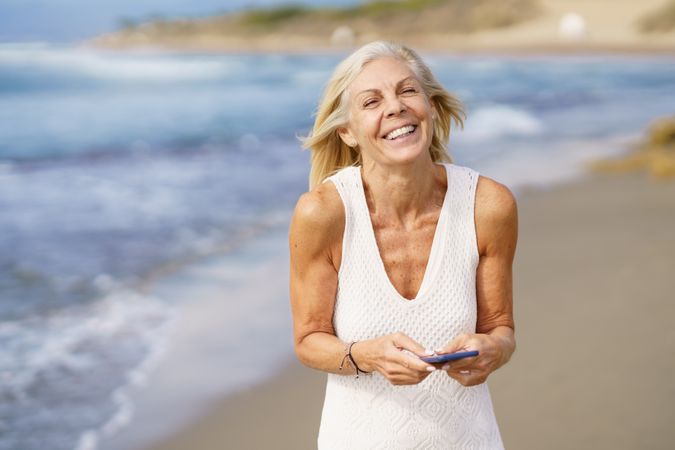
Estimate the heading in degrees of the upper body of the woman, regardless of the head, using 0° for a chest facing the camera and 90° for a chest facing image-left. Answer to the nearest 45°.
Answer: approximately 0°
